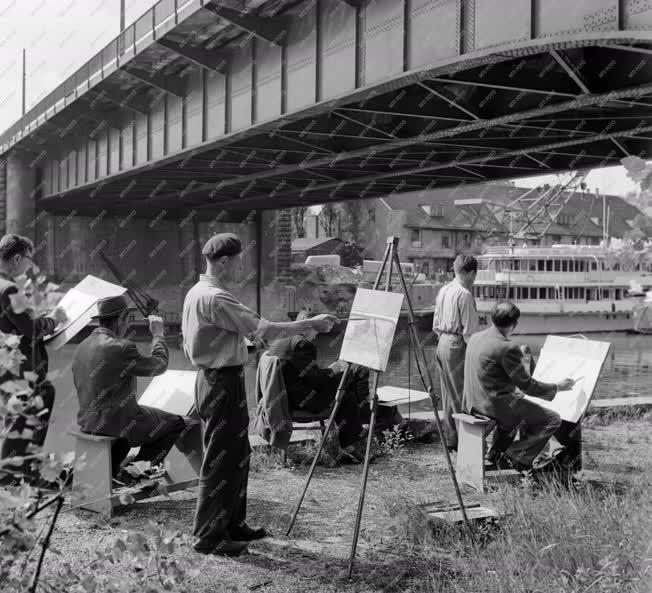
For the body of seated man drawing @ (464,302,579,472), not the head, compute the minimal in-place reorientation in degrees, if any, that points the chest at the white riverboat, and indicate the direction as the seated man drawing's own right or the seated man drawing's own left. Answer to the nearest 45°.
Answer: approximately 45° to the seated man drawing's own left

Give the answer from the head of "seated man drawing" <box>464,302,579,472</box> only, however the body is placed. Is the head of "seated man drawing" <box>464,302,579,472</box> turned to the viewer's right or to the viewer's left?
to the viewer's right

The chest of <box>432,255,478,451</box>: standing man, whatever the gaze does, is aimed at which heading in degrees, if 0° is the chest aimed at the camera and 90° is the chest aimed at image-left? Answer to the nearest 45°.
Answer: approximately 225°

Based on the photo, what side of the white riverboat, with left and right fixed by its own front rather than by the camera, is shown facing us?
right

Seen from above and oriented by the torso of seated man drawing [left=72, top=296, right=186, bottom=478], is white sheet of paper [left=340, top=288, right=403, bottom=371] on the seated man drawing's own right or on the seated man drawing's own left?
on the seated man drawing's own right

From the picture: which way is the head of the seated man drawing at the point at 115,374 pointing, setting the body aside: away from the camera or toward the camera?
away from the camera

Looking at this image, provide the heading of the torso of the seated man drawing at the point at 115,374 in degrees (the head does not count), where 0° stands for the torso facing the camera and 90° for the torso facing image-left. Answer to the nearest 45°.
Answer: approximately 225°

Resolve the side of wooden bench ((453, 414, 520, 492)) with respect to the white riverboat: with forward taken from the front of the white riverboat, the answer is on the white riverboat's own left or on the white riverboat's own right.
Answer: on the white riverboat's own right

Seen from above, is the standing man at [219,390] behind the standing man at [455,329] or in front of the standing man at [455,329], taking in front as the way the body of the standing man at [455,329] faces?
behind
